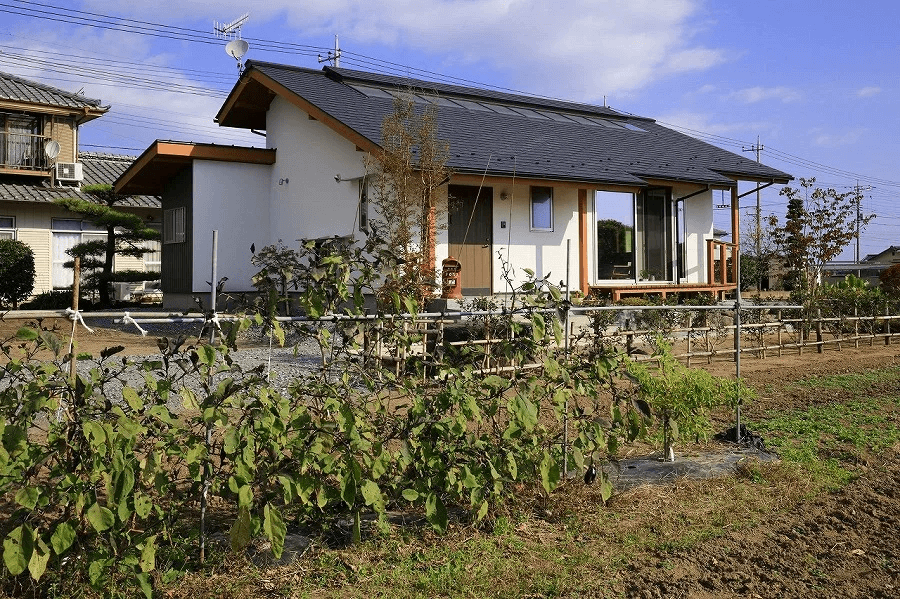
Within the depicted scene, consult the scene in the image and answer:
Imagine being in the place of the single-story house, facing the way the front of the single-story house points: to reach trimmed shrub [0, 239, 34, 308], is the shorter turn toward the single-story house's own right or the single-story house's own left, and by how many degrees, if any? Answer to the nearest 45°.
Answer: approximately 135° to the single-story house's own right

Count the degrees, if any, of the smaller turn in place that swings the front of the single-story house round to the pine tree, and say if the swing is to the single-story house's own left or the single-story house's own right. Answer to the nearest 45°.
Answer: approximately 135° to the single-story house's own right

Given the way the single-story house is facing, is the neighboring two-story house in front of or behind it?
behind

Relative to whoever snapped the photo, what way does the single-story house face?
facing the viewer and to the right of the viewer

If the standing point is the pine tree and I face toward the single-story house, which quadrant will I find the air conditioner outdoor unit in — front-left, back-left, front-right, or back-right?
back-left

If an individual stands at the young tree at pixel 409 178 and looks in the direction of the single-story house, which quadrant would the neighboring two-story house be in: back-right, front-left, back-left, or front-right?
front-left

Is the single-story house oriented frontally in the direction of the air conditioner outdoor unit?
no

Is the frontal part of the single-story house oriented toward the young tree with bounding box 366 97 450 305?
no

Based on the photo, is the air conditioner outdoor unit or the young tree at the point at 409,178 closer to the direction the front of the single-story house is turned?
the young tree

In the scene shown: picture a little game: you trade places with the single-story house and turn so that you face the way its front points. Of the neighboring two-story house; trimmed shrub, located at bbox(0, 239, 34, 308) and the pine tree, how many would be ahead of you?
0

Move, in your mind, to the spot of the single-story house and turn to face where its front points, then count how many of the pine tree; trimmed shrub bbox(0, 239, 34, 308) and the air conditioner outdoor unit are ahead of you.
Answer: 0
